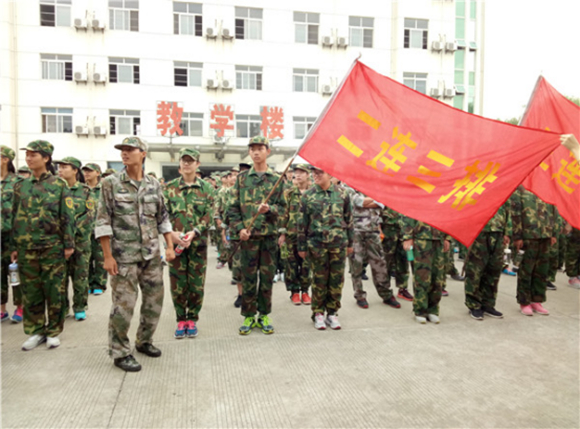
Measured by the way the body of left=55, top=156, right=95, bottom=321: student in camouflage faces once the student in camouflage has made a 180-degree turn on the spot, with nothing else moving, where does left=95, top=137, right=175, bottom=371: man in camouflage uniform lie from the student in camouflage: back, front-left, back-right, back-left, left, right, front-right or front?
back-right

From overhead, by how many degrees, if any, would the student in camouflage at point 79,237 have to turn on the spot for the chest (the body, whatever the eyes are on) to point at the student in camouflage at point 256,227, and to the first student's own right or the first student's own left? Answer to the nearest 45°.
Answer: approximately 90° to the first student's own left

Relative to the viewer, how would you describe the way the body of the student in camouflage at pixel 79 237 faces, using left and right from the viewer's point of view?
facing the viewer and to the left of the viewer

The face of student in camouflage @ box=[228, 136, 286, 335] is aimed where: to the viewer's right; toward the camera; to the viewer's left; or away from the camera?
toward the camera

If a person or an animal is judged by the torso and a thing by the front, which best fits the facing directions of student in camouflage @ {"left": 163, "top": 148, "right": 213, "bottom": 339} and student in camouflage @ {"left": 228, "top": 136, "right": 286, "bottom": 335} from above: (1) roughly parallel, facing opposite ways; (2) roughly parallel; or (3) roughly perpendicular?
roughly parallel

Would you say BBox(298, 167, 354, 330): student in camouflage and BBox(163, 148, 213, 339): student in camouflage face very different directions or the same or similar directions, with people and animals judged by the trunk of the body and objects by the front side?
same or similar directions

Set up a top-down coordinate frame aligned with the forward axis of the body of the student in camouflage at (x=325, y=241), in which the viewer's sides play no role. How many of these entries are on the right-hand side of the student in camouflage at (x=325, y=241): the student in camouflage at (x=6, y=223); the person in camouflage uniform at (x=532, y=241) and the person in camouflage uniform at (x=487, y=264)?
1

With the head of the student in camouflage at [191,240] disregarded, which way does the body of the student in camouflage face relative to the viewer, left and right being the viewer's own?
facing the viewer

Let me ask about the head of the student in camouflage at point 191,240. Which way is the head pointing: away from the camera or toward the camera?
toward the camera
